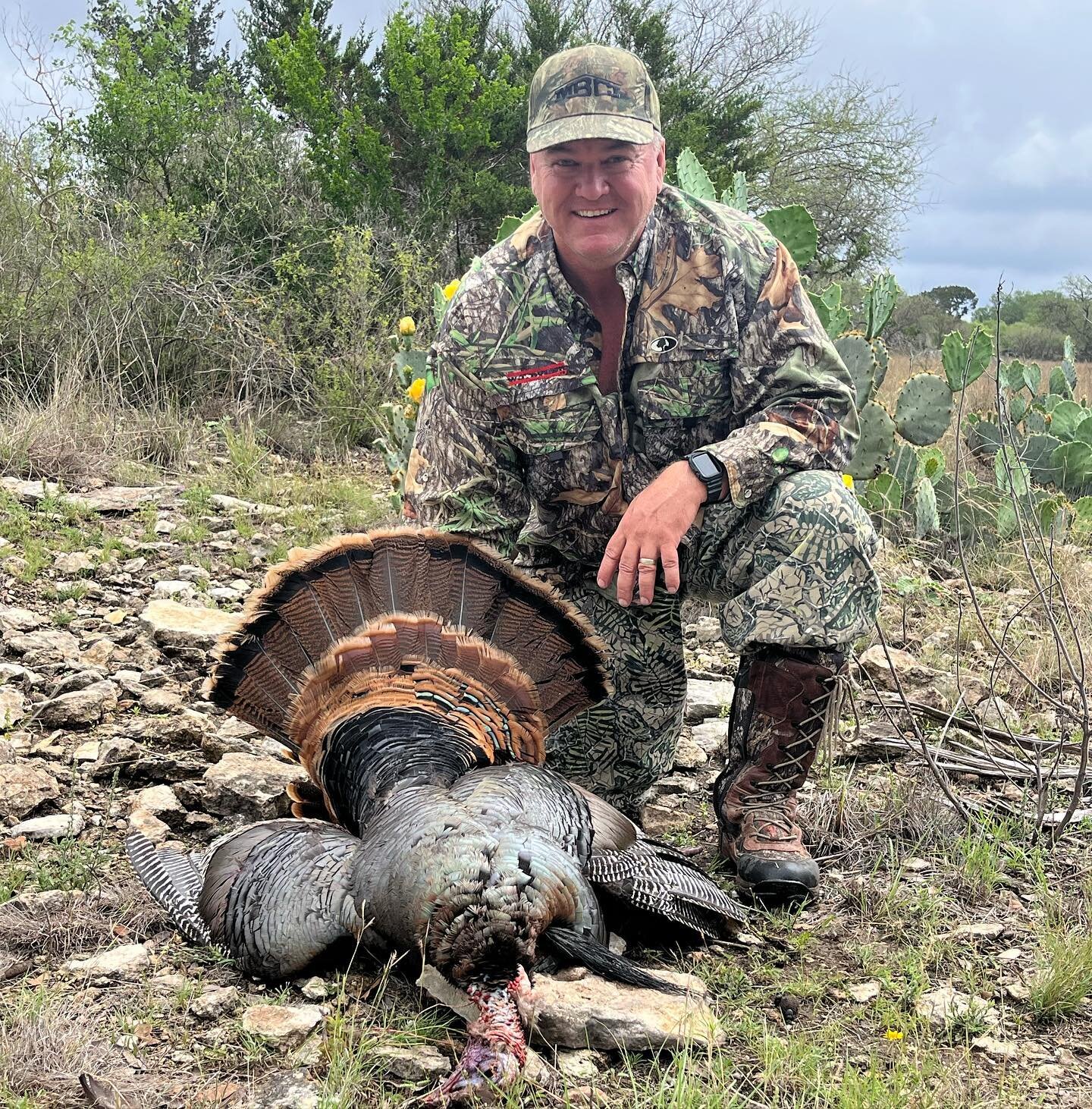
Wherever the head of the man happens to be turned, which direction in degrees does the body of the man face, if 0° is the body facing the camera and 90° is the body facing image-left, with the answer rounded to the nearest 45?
approximately 0°

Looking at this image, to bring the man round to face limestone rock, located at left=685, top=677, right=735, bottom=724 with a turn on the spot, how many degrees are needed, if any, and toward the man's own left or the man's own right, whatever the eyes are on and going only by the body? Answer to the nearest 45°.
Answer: approximately 180°

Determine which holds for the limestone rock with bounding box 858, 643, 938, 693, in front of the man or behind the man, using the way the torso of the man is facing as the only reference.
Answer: behind

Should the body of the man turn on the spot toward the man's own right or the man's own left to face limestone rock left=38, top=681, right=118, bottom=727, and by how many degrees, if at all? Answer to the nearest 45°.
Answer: approximately 90° to the man's own right

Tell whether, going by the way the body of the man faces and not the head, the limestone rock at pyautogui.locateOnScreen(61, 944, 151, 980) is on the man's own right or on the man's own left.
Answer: on the man's own right

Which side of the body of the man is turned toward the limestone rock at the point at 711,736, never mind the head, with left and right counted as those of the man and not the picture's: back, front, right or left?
back

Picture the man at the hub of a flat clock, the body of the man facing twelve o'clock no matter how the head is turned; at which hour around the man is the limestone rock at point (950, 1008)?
The limestone rock is roughly at 11 o'clock from the man.

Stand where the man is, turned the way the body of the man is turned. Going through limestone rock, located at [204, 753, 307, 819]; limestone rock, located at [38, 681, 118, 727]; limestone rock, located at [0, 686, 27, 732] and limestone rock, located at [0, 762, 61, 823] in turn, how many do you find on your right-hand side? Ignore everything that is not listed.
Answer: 4

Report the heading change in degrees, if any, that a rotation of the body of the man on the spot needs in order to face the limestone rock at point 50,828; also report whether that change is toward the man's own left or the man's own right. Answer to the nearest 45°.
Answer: approximately 90° to the man's own right

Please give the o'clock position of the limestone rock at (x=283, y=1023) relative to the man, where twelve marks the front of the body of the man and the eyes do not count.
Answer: The limestone rock is roughly at 1 o'clock from the man.

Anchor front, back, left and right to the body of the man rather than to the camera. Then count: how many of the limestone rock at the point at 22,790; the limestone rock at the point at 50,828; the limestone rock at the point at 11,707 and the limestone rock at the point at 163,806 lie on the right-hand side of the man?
4
